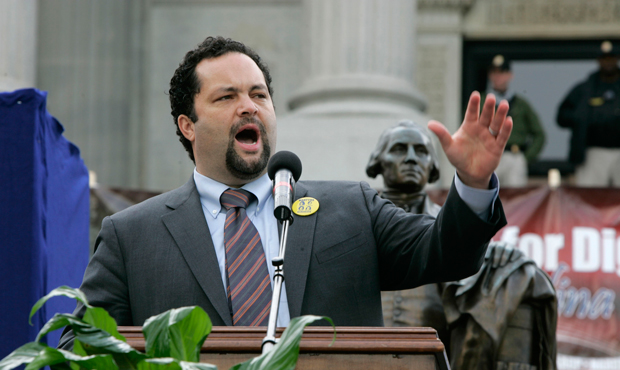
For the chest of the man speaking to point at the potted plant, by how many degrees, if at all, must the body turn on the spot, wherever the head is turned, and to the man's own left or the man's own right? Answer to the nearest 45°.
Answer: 0° — they already face it

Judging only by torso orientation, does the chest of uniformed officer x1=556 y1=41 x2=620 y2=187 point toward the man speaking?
yes

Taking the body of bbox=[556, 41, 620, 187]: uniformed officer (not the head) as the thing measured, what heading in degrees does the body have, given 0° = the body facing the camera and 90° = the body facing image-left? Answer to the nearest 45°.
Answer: approximately 0°

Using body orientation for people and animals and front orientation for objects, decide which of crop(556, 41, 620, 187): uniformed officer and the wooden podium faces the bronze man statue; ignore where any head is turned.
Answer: the uniformed officer

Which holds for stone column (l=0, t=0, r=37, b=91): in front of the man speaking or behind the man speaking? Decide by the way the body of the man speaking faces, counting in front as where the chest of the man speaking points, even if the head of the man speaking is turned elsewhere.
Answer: behind
